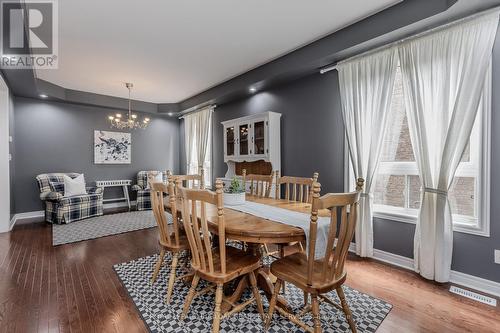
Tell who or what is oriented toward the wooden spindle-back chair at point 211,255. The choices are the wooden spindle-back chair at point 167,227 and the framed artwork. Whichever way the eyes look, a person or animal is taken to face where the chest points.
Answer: the framed artwork

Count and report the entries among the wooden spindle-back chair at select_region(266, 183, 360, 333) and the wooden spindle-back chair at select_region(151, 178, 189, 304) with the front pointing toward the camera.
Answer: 0

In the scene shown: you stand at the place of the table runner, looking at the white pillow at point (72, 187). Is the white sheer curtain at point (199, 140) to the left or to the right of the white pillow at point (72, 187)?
right

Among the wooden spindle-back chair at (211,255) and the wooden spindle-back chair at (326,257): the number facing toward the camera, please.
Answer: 0

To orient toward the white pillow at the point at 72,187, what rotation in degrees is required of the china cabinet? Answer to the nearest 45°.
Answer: approximately 45° to its right

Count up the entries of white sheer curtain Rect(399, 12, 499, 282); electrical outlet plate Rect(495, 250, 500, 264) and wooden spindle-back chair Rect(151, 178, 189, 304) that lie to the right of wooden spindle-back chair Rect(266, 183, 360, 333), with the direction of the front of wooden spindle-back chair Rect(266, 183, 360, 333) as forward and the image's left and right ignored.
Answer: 2

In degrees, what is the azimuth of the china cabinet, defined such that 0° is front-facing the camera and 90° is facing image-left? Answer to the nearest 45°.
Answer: approximately 45°

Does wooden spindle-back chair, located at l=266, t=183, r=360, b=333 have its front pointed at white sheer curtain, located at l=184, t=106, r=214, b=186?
yes

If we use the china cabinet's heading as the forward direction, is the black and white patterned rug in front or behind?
in front

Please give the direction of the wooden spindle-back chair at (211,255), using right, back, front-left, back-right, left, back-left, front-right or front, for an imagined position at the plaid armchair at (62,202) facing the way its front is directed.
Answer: front-right

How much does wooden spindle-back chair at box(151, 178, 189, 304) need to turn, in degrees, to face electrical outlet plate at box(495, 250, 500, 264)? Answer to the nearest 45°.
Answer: approximately 45° to its right

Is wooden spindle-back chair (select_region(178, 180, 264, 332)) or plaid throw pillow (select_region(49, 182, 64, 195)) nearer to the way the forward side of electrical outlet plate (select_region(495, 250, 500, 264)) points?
the wooden spindle-back chair

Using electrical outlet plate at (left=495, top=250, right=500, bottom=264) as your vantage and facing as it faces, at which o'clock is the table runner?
The table runner is roughly at 1 o'clock from the electrical outlet plate.

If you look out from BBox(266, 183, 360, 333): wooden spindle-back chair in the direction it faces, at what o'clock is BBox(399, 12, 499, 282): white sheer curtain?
The white sheer curtain is roughly at 3 o'clock from the wooden spindle-back chair.
